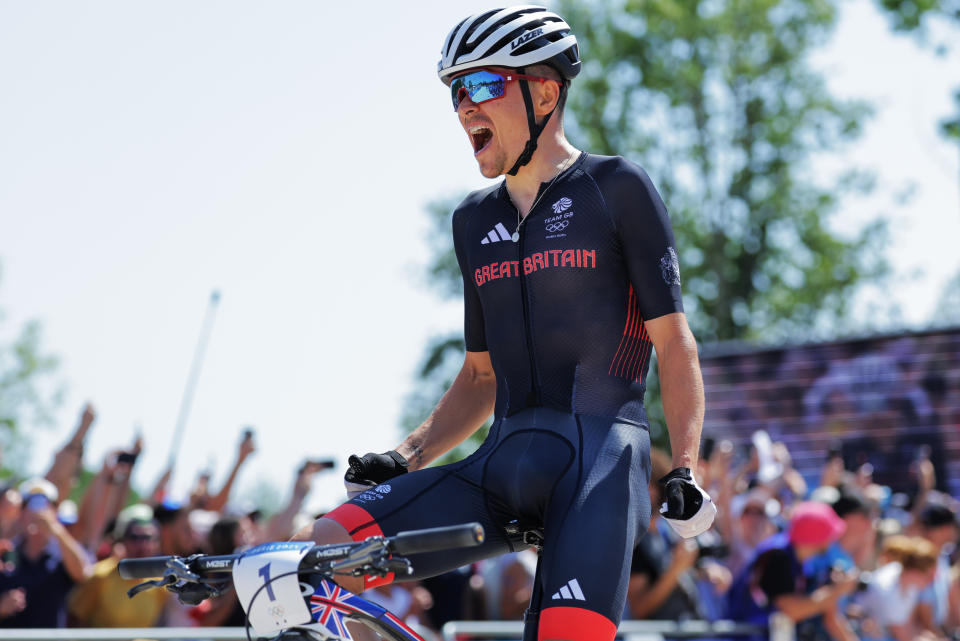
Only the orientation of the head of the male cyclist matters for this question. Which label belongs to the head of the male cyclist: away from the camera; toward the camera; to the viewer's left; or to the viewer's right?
to the viewer's left

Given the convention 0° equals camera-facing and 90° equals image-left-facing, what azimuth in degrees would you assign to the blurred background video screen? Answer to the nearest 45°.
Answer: approximately 45°

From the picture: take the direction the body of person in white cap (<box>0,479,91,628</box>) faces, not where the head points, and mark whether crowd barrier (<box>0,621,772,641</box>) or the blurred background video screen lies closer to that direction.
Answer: the crowd barrier

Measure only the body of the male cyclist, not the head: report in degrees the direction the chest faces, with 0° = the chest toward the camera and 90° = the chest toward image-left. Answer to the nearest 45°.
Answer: approximately 45°
